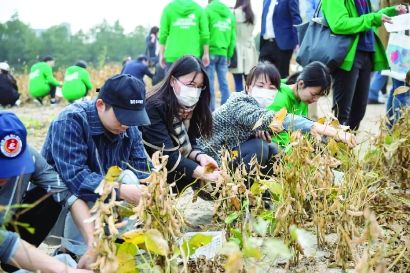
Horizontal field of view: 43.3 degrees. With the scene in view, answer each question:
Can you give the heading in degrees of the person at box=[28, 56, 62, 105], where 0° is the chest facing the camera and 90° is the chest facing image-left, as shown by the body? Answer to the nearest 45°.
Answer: approximately 225°

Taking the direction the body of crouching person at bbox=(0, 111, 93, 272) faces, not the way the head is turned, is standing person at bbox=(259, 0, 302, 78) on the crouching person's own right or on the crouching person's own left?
on the crouching person's own left

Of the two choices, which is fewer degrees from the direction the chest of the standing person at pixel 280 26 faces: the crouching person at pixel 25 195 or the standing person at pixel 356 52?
the crouching person

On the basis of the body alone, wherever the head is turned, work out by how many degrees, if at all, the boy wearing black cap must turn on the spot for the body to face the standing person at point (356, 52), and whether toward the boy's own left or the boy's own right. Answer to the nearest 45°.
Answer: approximately 90° to the boy's own left

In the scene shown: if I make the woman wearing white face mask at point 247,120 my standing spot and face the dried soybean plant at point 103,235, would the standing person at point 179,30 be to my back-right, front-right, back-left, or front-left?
back-right

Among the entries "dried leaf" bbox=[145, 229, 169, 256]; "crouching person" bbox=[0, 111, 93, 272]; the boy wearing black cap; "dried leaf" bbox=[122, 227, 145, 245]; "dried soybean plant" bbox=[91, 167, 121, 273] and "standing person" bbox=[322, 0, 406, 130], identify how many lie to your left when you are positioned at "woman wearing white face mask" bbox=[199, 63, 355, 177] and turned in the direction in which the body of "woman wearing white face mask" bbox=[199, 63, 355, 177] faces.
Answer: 1

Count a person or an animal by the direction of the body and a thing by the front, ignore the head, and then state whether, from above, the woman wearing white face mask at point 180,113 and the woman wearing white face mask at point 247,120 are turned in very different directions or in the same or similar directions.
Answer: same or similar directions

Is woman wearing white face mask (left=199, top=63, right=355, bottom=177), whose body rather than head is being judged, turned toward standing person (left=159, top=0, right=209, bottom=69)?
no

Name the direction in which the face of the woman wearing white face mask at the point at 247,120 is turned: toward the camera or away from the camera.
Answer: toward the camera
